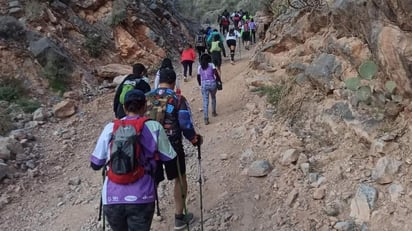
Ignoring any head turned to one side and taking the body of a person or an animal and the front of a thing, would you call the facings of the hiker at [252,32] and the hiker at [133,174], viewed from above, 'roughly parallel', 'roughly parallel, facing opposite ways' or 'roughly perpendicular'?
roughly parallel

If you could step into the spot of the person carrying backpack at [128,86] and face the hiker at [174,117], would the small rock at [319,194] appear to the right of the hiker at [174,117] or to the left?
left

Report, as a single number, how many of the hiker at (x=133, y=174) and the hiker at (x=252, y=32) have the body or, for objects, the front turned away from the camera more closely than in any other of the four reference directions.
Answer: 2

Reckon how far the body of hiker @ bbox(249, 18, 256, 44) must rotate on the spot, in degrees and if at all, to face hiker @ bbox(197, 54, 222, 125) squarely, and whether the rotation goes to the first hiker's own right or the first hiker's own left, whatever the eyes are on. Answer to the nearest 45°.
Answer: approximately 180°

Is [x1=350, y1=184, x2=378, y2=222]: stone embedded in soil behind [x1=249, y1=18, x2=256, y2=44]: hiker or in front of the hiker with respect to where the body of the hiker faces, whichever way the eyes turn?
behind

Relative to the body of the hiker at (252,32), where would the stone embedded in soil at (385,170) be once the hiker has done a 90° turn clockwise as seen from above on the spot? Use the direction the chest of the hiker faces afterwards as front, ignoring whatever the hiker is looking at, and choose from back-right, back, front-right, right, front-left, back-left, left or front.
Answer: right

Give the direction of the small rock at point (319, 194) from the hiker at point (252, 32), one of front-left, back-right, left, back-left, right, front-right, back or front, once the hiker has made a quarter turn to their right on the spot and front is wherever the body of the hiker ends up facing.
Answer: right

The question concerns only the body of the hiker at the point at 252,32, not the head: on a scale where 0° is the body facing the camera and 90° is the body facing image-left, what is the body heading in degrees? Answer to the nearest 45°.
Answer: approximately 180°

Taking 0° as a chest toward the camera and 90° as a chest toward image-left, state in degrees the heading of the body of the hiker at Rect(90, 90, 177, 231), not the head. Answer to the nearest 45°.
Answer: approximately 180°

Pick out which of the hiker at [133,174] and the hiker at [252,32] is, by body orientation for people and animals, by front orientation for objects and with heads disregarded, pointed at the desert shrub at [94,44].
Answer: the hiker at [133,174]

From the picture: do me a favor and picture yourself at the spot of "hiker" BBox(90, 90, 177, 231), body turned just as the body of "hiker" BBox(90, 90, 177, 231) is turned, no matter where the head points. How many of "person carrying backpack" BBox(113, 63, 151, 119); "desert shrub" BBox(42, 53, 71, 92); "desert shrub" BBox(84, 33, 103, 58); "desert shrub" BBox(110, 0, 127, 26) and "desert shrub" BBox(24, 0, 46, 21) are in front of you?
5

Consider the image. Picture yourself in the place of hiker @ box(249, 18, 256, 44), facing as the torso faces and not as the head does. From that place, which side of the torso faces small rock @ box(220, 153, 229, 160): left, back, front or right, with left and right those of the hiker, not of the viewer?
back

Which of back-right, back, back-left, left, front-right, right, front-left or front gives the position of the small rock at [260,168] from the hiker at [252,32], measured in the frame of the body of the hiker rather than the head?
back

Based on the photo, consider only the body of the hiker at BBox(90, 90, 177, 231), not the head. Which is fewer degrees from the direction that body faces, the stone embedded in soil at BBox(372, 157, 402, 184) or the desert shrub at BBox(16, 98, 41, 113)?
the desert shrub

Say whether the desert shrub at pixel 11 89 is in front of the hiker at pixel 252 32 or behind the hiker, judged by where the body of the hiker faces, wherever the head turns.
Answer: behind

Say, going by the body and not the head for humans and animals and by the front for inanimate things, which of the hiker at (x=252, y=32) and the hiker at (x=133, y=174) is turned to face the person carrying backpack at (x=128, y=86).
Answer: the hiker at (x=133, y=174)
